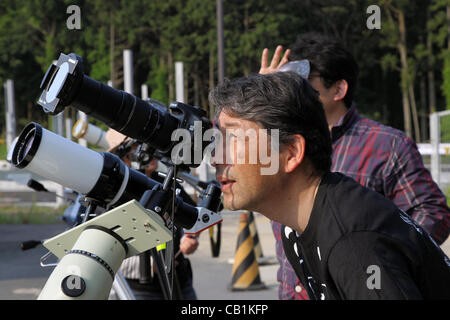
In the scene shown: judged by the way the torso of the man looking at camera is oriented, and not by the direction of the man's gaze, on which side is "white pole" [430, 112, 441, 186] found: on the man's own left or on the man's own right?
on the man's own right

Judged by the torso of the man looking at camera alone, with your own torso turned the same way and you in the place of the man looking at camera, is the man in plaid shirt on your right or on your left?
on your right

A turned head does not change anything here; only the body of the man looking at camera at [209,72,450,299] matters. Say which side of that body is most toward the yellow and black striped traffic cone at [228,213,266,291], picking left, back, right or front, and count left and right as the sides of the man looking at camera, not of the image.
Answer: right

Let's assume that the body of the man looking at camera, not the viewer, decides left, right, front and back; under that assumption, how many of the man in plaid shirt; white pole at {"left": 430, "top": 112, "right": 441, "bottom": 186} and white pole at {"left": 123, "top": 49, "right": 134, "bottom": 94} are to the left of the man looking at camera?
0

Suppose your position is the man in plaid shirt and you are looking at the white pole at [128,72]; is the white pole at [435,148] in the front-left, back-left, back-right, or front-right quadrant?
front-right

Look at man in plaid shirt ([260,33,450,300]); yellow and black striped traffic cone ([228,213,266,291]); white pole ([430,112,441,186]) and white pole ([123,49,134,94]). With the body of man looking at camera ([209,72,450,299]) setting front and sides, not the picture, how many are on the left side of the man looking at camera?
0

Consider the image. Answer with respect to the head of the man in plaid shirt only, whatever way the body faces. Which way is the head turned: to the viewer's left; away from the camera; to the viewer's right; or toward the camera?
to the viewer's left

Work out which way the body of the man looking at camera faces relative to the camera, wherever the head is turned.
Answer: to the viewer's left

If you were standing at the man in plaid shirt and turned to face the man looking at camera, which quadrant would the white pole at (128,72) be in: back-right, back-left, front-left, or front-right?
back-right

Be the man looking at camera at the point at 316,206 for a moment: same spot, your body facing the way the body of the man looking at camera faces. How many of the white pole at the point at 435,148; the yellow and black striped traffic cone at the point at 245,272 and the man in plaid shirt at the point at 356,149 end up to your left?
0

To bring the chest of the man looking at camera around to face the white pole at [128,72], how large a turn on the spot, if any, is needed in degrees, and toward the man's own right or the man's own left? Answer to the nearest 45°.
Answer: approximately 90° to the man's own right
